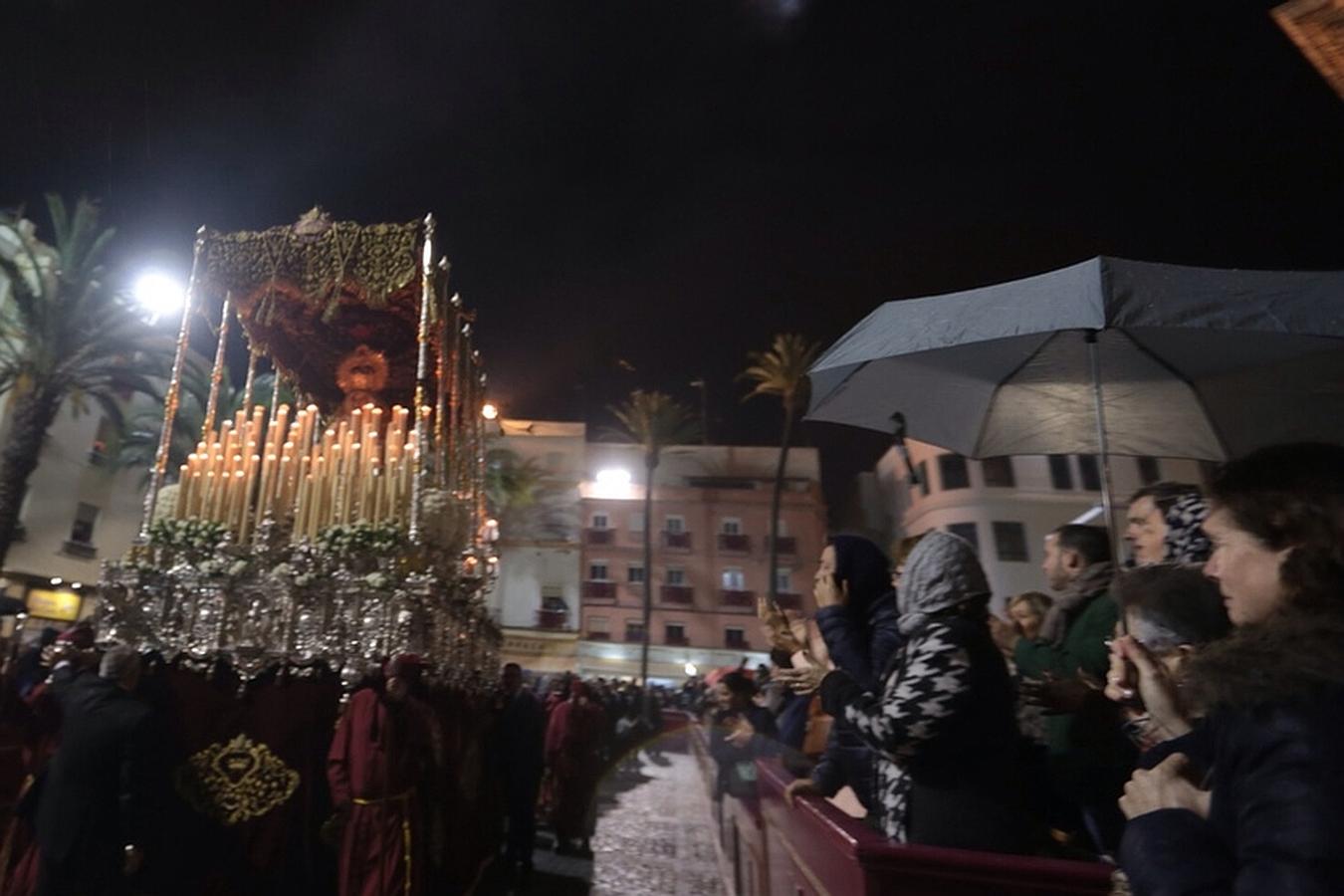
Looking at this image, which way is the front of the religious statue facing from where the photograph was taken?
facing the viewer

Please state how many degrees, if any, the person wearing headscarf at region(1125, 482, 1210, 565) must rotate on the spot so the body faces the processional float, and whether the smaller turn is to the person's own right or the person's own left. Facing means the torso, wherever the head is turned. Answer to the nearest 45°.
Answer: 0° — they already face it

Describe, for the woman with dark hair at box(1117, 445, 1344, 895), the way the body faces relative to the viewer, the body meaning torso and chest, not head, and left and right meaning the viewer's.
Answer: facing to the left of the viewer

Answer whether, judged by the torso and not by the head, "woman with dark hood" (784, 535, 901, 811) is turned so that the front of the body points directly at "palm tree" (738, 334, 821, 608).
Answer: no

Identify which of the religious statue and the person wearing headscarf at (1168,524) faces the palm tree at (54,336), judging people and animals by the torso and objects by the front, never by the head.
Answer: the person wearing headscarf

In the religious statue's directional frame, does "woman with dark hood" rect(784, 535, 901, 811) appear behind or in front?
in front

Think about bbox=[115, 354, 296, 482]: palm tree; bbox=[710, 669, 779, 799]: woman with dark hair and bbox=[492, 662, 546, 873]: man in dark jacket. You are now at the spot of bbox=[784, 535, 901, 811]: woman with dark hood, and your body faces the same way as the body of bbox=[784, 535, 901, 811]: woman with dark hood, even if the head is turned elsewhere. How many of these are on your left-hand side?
0

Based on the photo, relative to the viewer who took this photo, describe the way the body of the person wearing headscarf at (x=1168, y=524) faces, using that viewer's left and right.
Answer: facing to the left of the viewer

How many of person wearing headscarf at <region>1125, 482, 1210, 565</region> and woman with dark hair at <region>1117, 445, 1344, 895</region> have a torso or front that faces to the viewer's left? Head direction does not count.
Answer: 2

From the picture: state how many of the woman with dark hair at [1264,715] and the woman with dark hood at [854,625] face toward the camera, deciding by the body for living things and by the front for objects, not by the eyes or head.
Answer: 0

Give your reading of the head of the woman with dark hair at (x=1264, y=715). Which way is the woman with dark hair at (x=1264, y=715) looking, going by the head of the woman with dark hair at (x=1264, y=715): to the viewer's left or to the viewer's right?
to the viewer's left

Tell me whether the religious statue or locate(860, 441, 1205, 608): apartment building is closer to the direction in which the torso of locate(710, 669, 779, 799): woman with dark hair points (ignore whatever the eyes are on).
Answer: the religious statue

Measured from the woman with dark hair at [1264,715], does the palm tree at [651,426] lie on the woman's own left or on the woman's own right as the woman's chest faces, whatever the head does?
on the woman's own right

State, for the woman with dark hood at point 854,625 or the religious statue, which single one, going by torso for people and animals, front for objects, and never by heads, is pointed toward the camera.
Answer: the religious statue

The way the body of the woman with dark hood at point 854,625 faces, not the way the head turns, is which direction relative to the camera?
to the viewer's left

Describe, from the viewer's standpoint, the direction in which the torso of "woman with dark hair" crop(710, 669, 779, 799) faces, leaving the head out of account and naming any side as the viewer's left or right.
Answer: facing the viewer and to the left of the viewer

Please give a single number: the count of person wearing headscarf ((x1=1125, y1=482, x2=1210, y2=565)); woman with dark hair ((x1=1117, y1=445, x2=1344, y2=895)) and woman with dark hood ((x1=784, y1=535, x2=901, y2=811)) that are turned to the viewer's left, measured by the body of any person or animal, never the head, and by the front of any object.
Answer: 3

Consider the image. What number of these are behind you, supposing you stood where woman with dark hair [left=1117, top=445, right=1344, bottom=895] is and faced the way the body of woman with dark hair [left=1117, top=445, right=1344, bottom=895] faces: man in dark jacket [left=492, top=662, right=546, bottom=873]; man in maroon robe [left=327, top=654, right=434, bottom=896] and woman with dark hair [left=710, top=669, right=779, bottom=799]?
0
